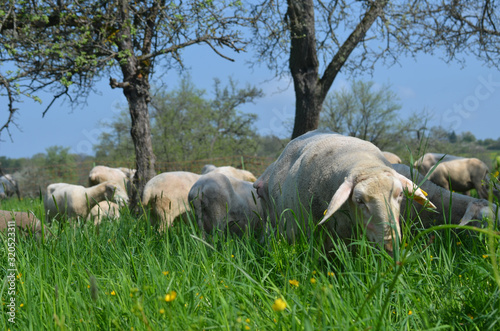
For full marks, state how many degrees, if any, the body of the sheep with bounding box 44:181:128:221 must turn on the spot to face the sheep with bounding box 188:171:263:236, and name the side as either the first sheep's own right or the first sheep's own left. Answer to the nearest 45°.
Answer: approximately 45° to the first sheep's own right

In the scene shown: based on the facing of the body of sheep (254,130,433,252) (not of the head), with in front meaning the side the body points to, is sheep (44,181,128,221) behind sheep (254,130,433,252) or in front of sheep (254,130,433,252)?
behind

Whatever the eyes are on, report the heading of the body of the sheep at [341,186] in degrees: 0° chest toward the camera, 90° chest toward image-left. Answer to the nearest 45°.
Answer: approximately 315°

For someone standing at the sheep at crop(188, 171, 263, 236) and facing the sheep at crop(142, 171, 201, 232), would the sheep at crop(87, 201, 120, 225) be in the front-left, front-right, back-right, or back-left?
front-left

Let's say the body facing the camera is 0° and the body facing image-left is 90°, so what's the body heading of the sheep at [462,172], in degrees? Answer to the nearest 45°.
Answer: approximately 90°

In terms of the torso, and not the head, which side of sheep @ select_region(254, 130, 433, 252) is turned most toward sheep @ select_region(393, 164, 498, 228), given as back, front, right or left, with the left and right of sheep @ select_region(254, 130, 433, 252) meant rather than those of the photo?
left

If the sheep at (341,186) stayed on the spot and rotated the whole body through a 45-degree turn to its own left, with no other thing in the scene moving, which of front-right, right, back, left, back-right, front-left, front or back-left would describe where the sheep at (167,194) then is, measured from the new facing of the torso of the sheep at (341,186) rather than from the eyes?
back-left

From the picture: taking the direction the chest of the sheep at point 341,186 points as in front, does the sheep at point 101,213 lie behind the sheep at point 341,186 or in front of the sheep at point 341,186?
behind

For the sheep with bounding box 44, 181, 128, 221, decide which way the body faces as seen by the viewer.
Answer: to the viewer's right

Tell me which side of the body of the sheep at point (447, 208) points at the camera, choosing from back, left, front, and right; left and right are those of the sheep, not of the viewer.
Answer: right
